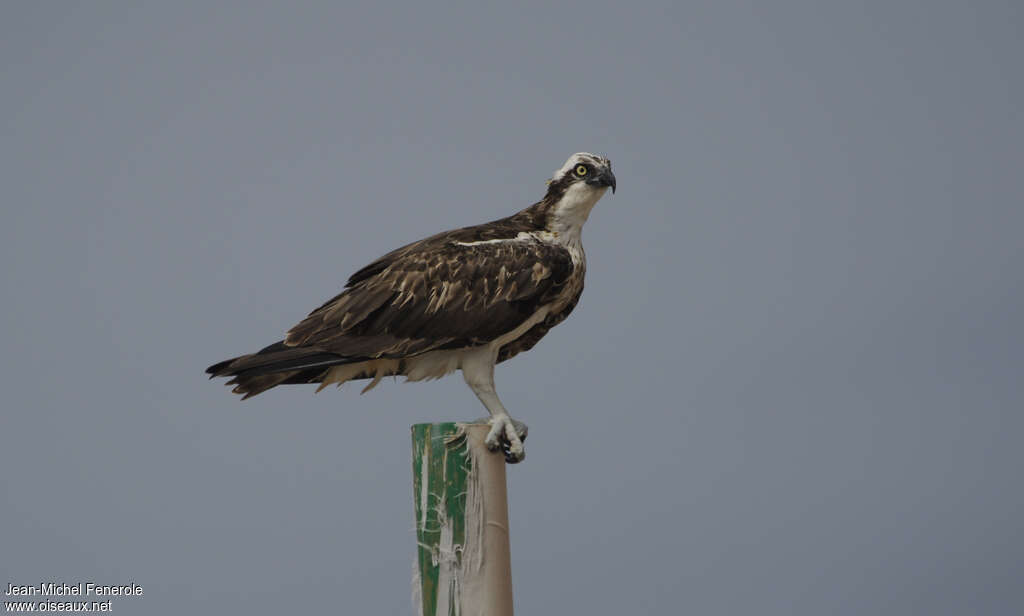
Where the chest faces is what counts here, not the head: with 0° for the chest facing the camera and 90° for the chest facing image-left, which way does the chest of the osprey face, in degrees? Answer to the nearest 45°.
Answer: approximately 270°
